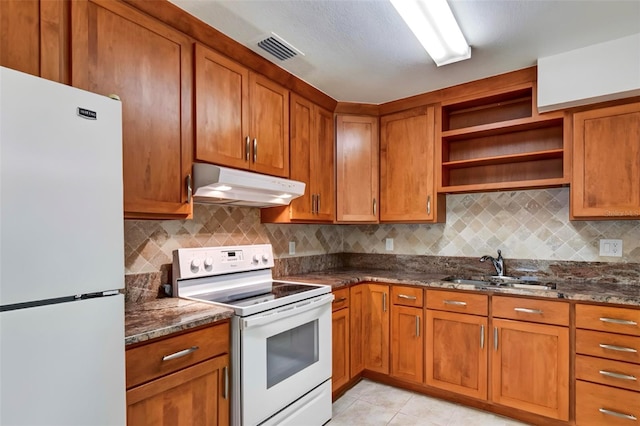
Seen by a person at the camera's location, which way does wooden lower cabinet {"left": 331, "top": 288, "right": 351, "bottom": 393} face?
facing the viewer and to the right of the viewer

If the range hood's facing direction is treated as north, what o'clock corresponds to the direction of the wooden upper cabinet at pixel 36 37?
The wooden upper cabinet is roughly at 3 o'clock from the range hood.

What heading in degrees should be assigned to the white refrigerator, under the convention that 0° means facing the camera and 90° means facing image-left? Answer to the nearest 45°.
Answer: approximately 315°

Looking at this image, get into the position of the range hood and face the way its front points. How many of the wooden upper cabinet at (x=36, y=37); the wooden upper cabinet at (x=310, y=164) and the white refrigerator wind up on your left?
1

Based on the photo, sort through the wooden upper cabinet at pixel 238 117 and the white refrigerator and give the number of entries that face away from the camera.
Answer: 0

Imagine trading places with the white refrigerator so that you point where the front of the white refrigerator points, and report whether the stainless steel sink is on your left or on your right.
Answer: on your left

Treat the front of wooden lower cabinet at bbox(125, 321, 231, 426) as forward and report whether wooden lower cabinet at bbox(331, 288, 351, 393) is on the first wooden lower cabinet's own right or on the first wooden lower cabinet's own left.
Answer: on the first wooden lower cabinet's own left

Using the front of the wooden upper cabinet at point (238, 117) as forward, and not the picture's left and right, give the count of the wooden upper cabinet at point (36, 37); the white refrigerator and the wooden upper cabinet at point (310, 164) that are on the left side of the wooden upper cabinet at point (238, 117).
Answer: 1

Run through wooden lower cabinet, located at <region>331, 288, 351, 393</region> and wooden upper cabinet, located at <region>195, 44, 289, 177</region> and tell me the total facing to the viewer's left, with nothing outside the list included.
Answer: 0

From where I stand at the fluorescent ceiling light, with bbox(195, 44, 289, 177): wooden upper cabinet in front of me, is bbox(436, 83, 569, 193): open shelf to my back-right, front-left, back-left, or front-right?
back-right

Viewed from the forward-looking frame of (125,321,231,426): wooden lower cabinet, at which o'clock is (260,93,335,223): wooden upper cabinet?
The wooden upper cabinet is roughly at 9 o'clock from the wooden lower cabinet.

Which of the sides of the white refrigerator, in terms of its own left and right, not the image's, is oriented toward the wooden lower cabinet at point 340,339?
left

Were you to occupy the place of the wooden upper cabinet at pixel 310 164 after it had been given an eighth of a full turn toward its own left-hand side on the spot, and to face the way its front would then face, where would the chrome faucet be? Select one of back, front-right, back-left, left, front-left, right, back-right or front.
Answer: front
